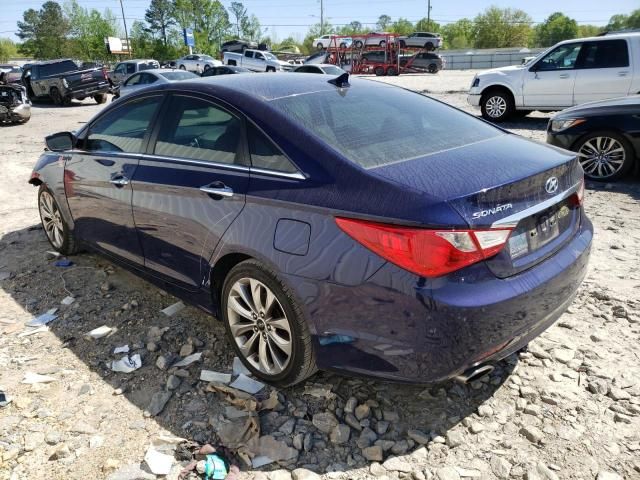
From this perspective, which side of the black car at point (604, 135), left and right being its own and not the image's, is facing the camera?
left

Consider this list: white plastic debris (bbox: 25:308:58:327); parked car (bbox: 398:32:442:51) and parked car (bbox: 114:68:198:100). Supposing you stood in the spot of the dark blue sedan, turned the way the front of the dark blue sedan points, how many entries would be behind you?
0

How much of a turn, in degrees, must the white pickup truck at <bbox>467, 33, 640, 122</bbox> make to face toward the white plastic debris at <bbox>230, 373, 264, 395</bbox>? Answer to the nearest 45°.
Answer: approximately 90° to its left

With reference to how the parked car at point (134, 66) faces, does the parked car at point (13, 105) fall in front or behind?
in front

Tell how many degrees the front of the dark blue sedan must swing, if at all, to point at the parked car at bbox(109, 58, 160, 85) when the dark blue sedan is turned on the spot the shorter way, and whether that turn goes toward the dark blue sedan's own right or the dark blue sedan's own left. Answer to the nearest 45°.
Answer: approximately 45° to the dark blue sedan's own right

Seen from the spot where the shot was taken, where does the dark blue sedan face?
facing away from the viewer and to the left of the viewer

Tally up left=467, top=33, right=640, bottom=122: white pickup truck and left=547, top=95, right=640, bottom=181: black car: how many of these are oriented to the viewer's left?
2

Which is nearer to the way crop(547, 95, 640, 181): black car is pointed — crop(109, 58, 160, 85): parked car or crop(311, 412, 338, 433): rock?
the parked car

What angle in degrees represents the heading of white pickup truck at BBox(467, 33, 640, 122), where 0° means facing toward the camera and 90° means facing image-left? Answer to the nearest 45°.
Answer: approximately 90°

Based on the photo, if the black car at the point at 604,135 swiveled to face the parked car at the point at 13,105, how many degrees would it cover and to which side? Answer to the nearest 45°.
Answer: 0° — it already faces it
